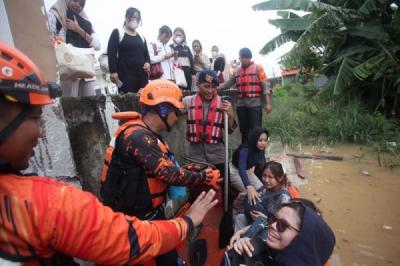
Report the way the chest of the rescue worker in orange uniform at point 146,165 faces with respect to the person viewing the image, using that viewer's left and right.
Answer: facing to the right of the viewer

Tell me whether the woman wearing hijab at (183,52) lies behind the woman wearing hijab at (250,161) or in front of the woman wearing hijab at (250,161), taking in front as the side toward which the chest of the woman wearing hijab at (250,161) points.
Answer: behind

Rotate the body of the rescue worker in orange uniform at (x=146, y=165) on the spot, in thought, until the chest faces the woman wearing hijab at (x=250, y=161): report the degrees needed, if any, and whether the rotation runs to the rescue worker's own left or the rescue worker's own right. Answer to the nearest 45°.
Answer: approximately 45° to the rescue worker's own left

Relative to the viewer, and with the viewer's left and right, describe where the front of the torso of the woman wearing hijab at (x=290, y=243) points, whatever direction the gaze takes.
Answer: facing the viewer and to the left of the viewer

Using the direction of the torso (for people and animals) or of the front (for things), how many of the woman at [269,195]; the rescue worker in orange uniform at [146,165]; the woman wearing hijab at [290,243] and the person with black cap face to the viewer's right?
1

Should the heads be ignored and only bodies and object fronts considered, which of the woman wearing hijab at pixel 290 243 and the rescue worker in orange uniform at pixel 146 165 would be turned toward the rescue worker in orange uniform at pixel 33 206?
the woman wearing hijab

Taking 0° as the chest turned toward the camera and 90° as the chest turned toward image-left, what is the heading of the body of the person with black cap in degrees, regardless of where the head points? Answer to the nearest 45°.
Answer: approximately 0°

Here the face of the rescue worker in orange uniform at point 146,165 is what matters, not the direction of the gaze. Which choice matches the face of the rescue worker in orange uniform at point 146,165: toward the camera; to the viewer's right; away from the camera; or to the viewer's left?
to the viewer's right

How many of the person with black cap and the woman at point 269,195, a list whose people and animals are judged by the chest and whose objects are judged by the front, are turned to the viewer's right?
0

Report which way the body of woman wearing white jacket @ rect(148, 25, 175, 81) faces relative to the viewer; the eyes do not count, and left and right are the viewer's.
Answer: facing the viewer and to the right of the viewer

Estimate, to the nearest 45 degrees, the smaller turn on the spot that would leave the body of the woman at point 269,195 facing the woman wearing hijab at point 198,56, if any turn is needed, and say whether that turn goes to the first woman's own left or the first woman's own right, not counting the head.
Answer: approximately 135° to the first woman's own right

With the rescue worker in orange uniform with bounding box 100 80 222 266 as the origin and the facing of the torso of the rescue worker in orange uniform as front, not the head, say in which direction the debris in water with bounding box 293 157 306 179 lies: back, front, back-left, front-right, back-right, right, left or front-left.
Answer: front-left

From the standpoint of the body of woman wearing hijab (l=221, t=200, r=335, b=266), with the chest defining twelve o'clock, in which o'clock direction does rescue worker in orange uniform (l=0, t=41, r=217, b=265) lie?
The rescue worker in orange uniform is roughly at 12 o'clock from the woman wearing hijab.

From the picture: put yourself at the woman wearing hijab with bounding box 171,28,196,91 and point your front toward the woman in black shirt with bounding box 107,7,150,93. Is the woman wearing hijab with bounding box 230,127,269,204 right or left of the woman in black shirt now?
left
